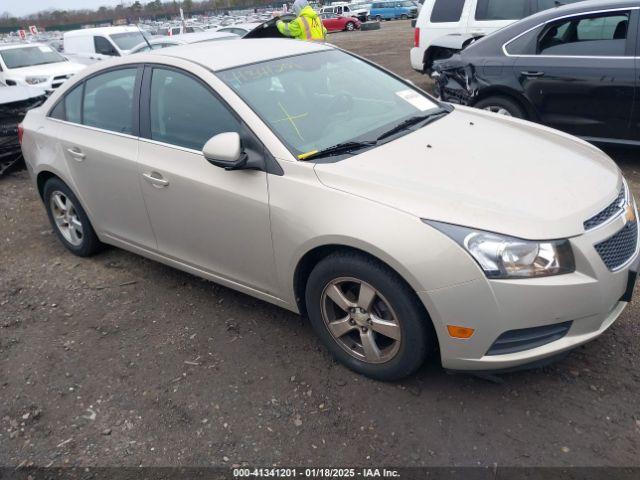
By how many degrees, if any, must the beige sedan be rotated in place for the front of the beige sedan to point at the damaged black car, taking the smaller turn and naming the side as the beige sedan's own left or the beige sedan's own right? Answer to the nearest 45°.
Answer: approximately 90° to the beige sedan's own left

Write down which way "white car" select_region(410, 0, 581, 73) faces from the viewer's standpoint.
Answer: facing to the right of the viewer

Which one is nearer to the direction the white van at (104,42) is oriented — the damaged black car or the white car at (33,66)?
the damaged black car

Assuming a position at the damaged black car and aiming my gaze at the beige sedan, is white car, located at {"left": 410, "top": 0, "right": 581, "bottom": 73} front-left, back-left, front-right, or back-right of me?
back-right

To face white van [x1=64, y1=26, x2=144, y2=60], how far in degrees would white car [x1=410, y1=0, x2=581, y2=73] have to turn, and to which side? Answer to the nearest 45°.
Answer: approximately 180°

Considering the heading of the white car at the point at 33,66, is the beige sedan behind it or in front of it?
in front
